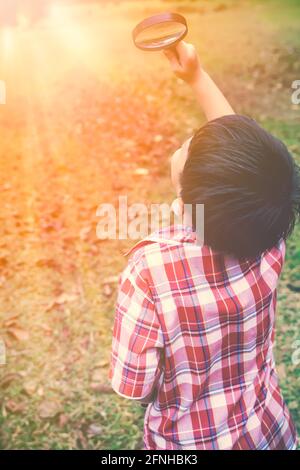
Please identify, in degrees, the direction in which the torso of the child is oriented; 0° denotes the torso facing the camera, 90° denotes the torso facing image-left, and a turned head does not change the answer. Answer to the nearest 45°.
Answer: approximately 135°

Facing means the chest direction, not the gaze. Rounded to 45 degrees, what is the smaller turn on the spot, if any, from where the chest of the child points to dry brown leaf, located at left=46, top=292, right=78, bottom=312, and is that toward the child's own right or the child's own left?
0° — they already face it

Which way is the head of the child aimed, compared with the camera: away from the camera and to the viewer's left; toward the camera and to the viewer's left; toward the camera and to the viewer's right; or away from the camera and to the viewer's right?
away from the camera and to the viewer's left
